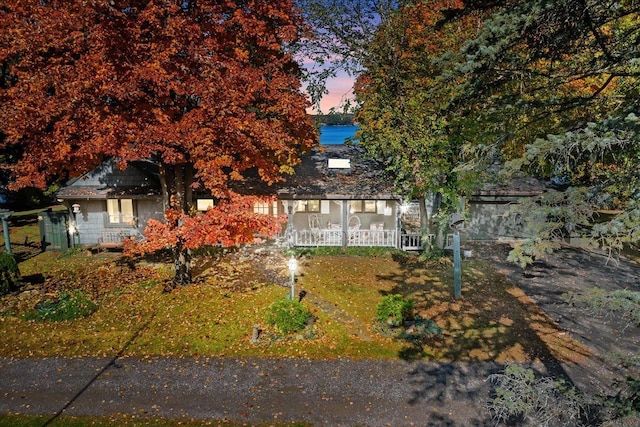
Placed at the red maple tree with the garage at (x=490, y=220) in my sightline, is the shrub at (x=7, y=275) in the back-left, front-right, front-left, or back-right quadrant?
back-left

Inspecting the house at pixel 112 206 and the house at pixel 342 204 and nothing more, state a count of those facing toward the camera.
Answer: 2

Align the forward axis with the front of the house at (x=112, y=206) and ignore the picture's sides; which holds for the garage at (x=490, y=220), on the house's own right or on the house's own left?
on the house's own left

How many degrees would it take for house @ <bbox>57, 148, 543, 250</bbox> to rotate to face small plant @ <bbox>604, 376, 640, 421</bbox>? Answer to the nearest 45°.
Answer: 0° — it already faces it

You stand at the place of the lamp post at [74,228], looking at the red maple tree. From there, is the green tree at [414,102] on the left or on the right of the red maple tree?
left

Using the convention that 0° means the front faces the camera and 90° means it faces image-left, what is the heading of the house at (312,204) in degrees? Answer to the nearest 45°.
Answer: approximately 0°

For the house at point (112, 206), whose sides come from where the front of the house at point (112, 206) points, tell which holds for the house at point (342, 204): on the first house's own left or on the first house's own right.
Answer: on the first house's own left
